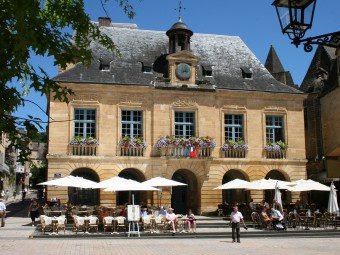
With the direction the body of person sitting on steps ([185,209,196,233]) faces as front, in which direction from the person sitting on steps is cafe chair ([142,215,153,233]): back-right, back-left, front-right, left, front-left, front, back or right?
front-right

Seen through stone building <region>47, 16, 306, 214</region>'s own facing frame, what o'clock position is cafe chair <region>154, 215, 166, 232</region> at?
The cafe chair is roughly at 12 o'clock from the stone building.

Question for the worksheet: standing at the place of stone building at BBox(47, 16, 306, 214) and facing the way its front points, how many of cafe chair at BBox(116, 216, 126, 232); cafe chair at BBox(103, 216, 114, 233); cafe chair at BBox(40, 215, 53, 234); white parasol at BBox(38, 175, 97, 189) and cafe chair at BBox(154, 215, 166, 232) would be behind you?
0

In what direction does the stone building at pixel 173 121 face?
toward the camera

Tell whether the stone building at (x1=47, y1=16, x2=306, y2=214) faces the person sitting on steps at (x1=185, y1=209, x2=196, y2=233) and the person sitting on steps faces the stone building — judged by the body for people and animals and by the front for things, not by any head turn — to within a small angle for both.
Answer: no

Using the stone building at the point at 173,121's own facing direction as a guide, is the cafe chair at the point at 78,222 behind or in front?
in front

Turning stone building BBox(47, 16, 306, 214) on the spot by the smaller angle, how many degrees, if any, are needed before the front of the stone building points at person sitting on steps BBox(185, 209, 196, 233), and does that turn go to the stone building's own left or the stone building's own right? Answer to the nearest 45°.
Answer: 0° — it already faces them

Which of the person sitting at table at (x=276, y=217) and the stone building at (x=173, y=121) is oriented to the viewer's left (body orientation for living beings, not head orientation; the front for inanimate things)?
the person sitting at table

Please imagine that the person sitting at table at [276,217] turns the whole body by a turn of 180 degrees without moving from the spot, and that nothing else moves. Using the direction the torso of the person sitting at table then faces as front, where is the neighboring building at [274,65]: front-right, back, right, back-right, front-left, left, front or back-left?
left

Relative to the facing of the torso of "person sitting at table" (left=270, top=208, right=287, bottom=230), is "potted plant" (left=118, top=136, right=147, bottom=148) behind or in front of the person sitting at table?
in front

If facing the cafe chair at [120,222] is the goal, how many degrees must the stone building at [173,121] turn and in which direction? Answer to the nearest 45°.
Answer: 0° — it already faces it

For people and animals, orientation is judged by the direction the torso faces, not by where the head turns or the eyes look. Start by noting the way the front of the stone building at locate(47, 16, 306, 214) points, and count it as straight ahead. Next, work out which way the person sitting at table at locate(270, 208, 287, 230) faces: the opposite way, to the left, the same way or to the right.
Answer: to the right

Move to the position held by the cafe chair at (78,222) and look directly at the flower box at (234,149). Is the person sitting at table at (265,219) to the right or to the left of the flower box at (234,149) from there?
right

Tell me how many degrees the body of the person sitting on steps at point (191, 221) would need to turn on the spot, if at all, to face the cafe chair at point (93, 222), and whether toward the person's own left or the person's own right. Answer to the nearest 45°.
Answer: approximately 45° to the person's own right

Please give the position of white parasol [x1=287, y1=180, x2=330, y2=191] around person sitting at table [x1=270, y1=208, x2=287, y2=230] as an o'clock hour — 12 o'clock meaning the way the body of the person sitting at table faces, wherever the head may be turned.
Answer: The white parasol is roughly at 4 o'clock from the person sitting at table.
